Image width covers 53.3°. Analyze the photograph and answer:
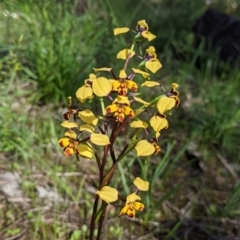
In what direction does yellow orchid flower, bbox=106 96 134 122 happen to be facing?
toward the camera

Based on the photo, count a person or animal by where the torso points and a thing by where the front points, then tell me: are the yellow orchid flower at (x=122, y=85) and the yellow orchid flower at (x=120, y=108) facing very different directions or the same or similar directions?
same or similar directions

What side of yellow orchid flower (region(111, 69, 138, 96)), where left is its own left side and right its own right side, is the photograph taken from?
front

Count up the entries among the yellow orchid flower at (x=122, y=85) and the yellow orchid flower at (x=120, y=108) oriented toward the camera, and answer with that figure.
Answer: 2
